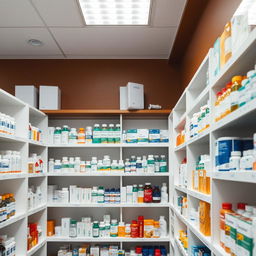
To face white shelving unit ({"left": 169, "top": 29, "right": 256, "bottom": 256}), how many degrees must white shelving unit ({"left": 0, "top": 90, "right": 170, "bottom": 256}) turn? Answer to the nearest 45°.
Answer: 0° — it already faces it

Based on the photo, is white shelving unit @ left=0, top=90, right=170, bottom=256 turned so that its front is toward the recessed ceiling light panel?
yes

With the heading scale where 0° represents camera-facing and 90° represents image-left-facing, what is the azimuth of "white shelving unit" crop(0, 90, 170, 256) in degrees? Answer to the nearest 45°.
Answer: approximately 0°
